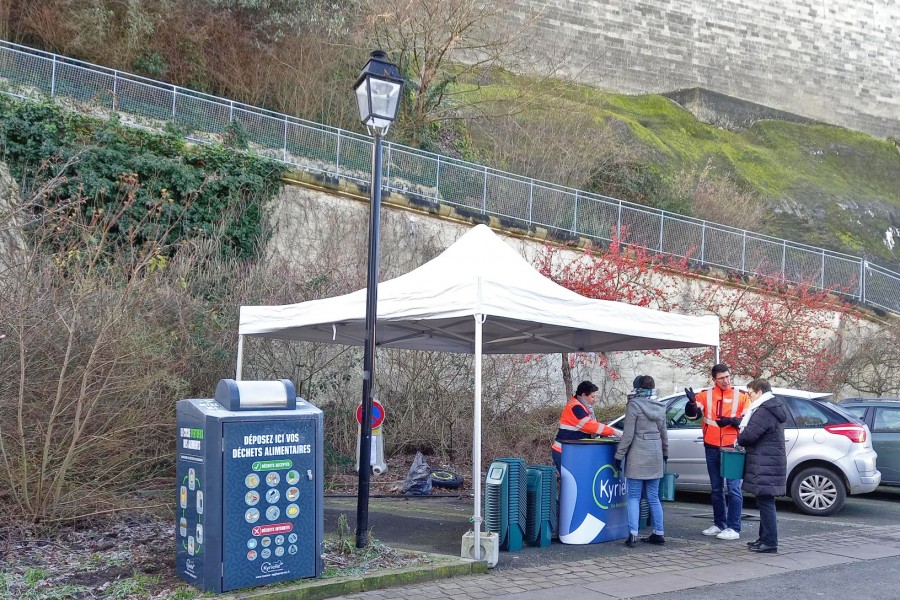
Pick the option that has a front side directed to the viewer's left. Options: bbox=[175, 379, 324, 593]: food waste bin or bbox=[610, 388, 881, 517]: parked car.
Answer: the parked car

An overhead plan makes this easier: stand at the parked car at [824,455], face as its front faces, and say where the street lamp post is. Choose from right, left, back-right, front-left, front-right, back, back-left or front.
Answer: front-left

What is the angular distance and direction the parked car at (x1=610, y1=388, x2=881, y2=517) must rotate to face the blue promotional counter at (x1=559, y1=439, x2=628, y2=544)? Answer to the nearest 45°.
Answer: approximately 45° to its left

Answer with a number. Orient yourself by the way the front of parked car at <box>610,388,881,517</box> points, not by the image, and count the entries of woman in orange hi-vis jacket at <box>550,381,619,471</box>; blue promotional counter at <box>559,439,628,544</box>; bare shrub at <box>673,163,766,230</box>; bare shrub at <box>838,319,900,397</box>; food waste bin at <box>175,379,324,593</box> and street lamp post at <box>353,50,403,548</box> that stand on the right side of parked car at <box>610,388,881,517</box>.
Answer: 2

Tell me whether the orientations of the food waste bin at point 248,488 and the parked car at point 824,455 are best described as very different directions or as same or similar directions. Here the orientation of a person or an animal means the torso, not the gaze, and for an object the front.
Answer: very different directions

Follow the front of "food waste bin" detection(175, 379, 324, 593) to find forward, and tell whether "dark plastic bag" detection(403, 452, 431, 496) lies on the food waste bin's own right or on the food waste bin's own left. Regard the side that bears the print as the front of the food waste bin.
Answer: on the food waste bin's own left

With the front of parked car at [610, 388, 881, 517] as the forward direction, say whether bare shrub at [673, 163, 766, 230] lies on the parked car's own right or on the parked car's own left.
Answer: on the parked car's own right

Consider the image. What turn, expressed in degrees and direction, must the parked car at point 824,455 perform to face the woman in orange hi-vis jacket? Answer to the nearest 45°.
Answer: approximately 45° to its left

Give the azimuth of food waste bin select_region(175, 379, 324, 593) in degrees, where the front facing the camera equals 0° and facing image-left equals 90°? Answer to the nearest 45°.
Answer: approximately 315°

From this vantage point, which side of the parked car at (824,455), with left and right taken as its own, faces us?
left

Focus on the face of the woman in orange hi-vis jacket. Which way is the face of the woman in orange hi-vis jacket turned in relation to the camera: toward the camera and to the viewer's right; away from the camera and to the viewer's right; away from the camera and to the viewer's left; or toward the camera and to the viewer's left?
toward the camera and to the viewer's right
